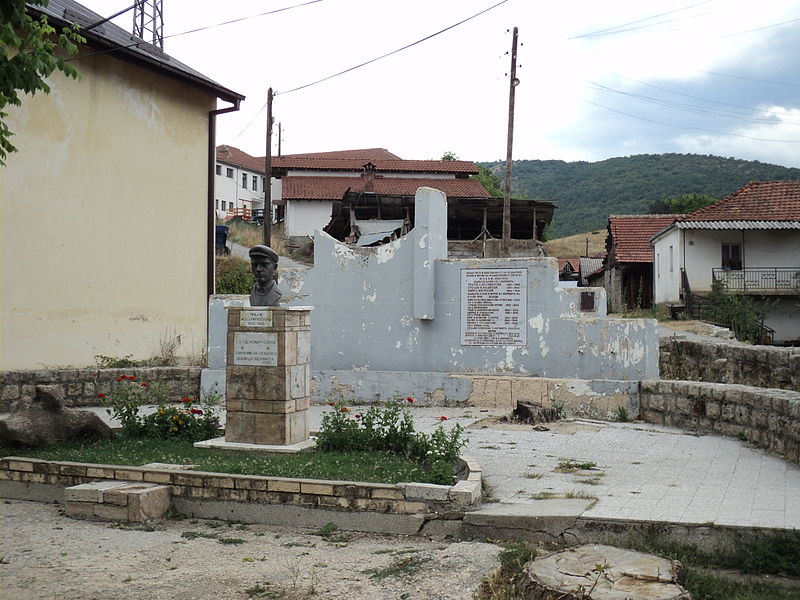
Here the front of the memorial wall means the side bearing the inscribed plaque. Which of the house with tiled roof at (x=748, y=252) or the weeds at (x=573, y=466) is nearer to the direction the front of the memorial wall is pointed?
the weeds

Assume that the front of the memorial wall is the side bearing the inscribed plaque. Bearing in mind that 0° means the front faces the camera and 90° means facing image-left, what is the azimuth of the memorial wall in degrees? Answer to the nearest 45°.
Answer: approximately 0°

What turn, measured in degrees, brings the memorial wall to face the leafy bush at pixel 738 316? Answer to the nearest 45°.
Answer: approximately 135° to its left

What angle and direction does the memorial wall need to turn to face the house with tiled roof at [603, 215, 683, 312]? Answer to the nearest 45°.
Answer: approximately 180°

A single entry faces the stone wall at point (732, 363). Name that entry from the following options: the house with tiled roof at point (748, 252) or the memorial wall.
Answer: the house with tiled roof

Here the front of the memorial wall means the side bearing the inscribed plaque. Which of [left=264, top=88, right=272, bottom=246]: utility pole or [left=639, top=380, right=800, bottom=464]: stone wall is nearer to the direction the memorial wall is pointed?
the stone wall

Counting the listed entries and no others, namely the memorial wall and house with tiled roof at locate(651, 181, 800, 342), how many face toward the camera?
2

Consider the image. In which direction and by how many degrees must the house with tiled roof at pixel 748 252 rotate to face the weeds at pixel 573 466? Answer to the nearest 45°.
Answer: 0° — it already faces it
